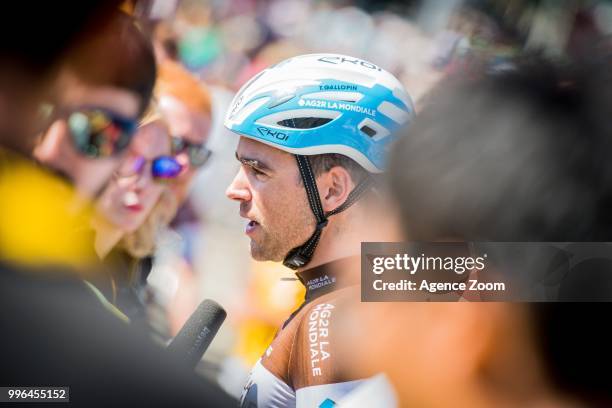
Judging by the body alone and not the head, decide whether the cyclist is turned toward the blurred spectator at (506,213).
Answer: no

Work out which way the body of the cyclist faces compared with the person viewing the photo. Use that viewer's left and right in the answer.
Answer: facing to the left of the viewer

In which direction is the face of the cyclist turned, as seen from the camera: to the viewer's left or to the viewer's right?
to the viewer's left

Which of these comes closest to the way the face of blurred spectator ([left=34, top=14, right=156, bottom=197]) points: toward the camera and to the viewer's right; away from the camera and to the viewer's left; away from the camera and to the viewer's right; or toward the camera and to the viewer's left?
toward the camera and to the viewer's right
